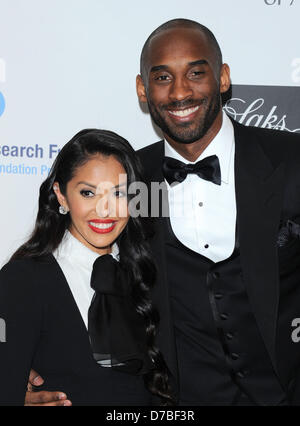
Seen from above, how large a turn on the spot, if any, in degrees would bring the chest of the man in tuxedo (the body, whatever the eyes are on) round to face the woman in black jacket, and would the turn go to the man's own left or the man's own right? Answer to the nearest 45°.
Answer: approximately 45° to the man's own right

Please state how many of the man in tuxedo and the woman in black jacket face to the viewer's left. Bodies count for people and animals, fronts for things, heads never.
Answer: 0

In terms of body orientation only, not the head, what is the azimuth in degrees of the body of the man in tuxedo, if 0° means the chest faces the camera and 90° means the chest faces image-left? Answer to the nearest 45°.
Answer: approximately 0°

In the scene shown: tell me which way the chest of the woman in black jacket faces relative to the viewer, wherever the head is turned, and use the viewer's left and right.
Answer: facing the viewer and to the right of the viewer

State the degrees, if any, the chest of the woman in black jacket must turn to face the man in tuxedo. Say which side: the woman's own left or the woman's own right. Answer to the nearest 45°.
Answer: approximately 45° to the woman's own left
